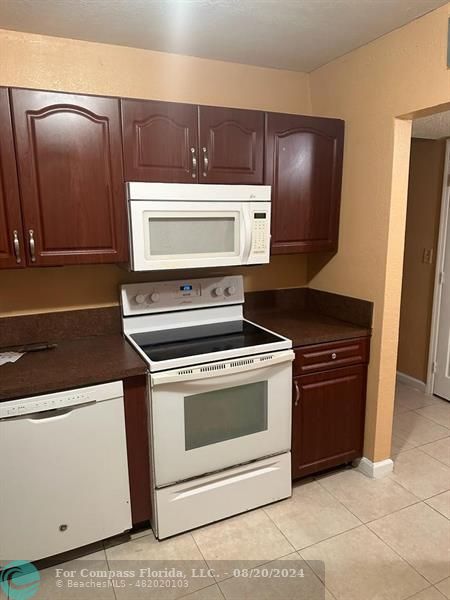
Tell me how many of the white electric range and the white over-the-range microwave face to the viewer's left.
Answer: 0

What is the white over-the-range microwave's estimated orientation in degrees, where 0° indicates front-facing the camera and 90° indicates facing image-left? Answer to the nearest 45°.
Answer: approximately 0°

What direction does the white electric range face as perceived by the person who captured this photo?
facing the viewer and to the right of the viewer

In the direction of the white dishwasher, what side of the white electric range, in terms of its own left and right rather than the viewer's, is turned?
right
